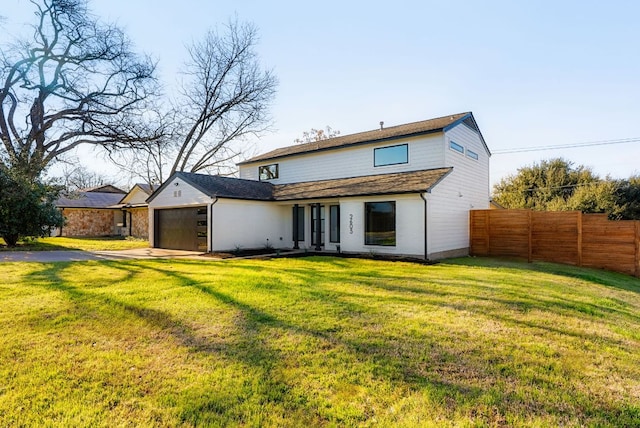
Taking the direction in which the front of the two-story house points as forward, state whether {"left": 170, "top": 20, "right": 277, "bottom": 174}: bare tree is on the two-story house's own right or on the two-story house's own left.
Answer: on the two-story house's own right

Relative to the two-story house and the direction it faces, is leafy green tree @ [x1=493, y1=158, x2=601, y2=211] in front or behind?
behind

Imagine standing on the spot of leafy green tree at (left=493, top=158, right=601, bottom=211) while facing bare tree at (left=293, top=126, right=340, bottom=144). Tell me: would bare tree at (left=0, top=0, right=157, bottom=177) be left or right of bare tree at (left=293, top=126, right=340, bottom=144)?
left

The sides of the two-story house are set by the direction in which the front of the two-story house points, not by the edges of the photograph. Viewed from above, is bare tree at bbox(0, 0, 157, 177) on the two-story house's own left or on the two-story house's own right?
on the two-story house's own right

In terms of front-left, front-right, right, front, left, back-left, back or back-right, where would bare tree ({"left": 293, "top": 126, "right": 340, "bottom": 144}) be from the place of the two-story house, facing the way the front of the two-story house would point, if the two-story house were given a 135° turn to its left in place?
left

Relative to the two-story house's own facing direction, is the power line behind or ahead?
behind

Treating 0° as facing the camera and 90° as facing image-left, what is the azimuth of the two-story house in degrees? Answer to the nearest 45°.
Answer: approximately 45°

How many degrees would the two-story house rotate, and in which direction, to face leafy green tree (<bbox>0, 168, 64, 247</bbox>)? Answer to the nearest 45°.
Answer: approximately 45° to its right
